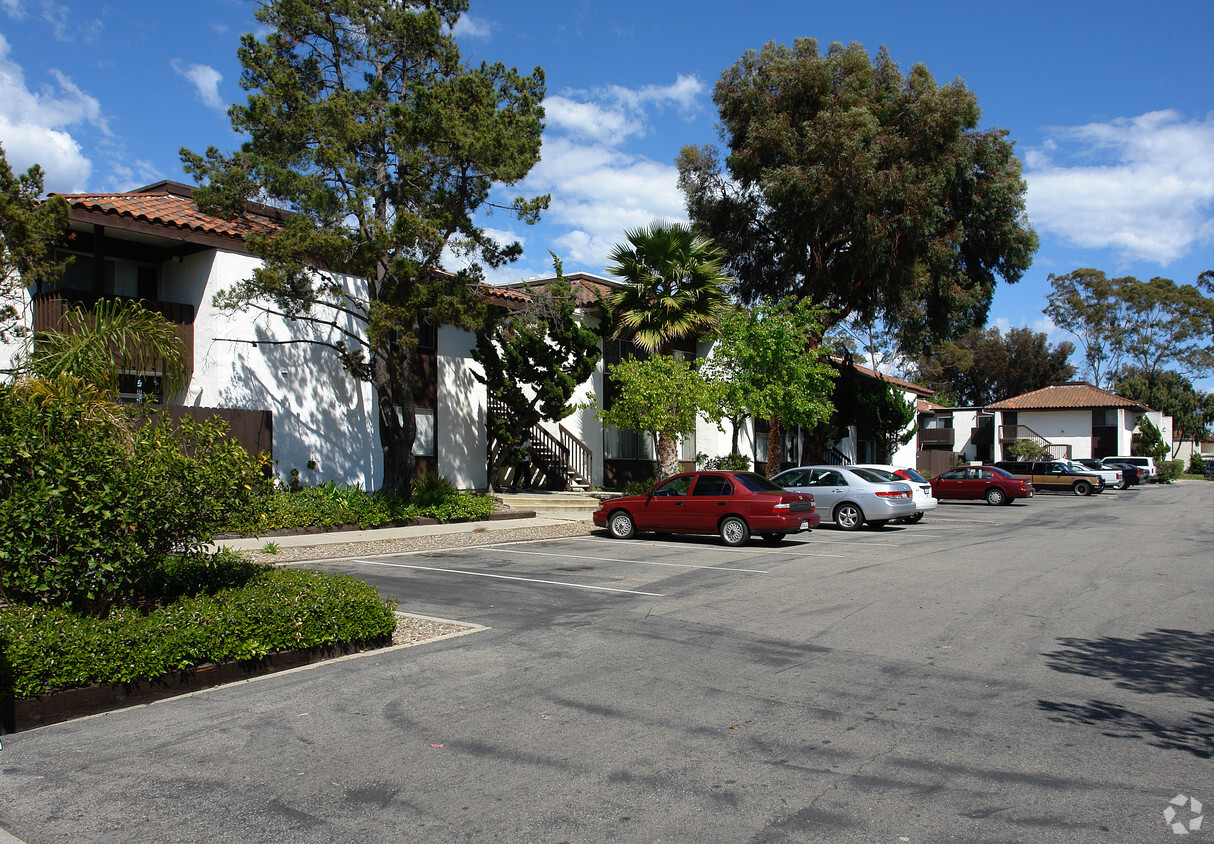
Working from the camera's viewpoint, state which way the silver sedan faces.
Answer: facing away from the viewer and to the left of the viewer

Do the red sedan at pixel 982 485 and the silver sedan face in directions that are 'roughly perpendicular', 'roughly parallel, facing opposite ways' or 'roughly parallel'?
roughly parallel

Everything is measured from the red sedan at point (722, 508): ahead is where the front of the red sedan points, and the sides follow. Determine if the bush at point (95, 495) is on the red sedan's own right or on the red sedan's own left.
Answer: on the red sedan's own left

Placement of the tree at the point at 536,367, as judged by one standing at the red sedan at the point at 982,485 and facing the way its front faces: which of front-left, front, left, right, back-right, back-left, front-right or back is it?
left

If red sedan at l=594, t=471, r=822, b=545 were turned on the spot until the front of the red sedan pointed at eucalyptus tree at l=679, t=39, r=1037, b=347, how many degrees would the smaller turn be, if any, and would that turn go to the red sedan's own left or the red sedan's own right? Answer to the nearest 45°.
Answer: approximately 45° to the red sedan's own right

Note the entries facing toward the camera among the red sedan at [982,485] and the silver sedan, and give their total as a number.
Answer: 0

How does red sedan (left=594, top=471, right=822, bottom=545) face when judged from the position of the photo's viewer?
facing away from the viewer and to the left of the viewer

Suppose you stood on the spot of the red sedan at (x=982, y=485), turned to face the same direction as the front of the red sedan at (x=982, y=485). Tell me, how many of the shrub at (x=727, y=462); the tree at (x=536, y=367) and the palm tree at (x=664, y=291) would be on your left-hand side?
3

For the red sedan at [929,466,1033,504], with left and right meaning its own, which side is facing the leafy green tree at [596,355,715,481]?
left

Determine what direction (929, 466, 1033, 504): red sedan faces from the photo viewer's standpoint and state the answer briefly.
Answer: facing away from the viewer and to the left of the viewer

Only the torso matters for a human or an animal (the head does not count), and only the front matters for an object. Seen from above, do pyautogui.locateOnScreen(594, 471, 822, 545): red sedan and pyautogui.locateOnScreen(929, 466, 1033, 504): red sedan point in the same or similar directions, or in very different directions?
same or similar directions

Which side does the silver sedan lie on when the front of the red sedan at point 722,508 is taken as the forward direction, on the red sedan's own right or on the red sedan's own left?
on the red sedan's own right

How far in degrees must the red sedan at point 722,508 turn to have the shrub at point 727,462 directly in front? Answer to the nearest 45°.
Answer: approximately 45° to its right
